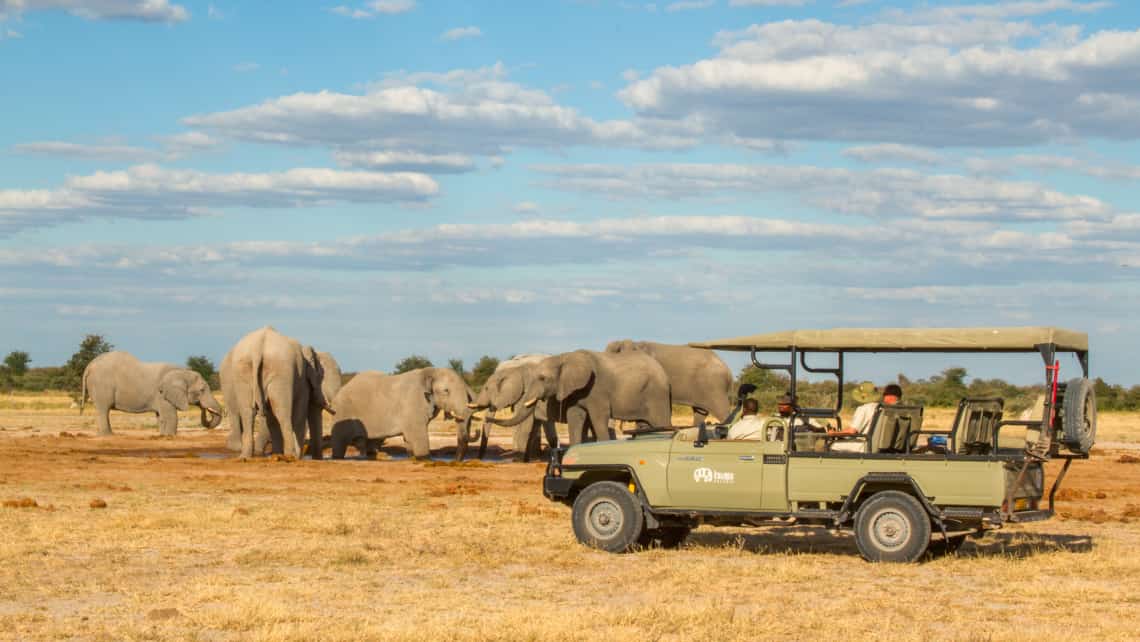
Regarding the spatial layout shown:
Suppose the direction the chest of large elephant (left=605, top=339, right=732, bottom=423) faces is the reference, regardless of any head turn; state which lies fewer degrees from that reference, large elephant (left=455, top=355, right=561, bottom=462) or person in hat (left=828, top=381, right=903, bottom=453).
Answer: the large elephant

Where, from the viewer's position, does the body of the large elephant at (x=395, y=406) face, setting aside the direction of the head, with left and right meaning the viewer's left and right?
facing to the right of the viewer

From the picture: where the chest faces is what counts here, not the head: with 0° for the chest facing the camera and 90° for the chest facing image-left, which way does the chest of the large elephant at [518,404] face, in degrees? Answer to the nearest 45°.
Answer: approximately 90°

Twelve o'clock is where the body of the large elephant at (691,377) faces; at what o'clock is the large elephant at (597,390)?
the large elephant at (597,390) is roughly at 10 o'clock from the large elephant at (691,377).

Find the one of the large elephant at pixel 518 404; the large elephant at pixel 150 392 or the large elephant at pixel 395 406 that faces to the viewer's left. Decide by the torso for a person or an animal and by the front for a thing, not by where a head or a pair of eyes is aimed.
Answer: the large elephant at pixel 518 404

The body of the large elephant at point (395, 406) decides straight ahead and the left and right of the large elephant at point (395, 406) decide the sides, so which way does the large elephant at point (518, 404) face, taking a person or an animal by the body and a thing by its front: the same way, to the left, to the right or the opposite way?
the opposite way

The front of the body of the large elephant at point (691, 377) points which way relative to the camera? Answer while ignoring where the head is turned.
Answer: to the viewer's left

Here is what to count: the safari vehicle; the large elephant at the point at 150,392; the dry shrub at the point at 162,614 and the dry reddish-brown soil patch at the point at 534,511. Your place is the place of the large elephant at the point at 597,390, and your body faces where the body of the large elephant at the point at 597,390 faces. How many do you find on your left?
3

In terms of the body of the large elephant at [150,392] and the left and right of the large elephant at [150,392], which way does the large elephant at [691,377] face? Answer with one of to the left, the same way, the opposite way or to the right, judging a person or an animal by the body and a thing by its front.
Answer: the opposite way

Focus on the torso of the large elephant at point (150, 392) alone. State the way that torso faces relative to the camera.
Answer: to the viewer's right
